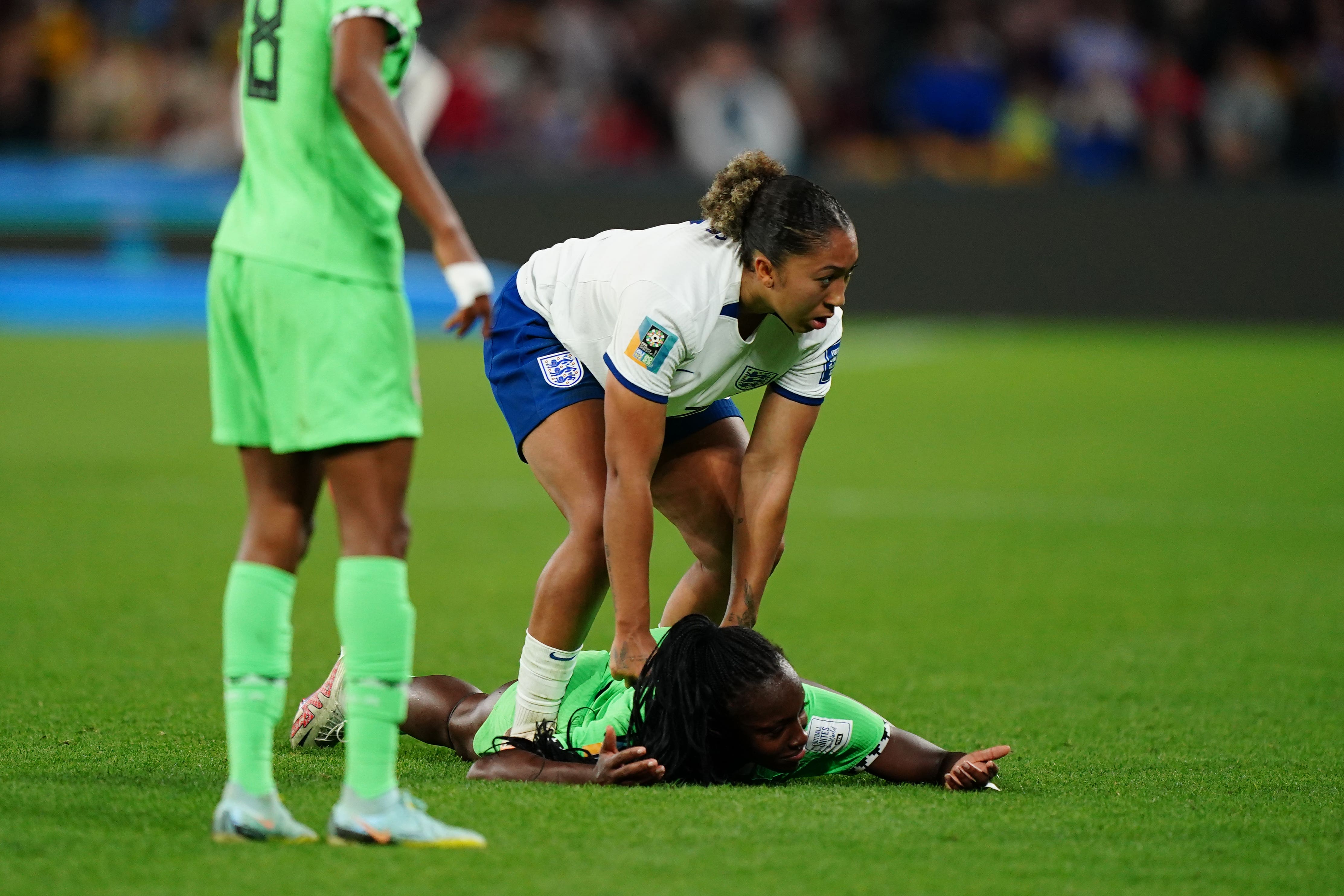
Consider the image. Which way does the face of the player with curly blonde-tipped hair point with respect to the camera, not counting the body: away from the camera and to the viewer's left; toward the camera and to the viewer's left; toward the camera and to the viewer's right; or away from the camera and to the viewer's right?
toward the camera and to the viewer's right
